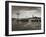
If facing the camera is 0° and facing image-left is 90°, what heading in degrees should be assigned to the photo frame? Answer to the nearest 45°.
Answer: approximately 315°
